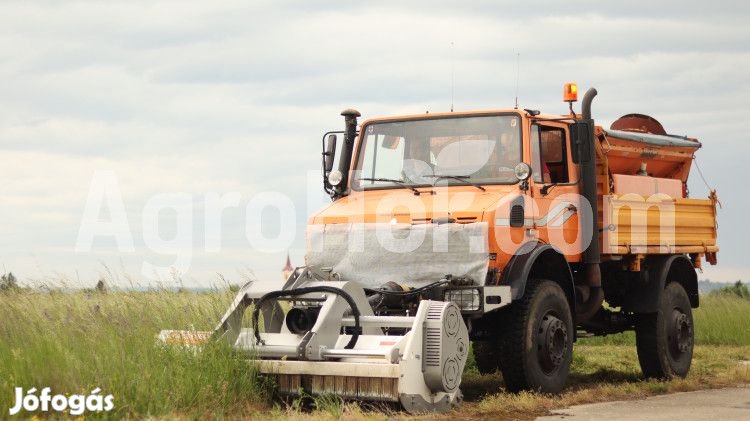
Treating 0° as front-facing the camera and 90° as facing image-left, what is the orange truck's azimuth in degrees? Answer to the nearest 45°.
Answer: approximately 45°
